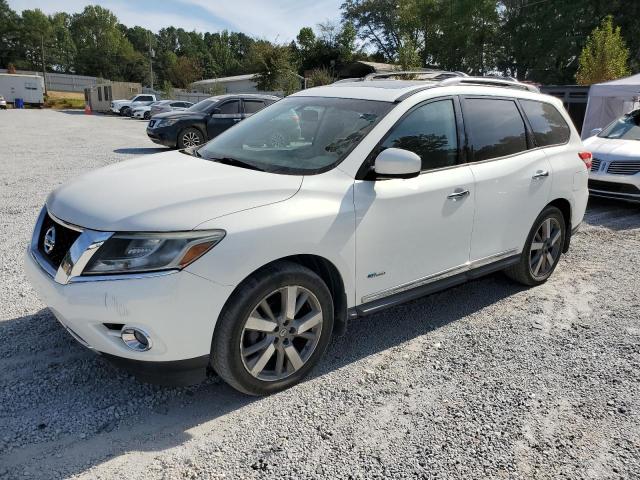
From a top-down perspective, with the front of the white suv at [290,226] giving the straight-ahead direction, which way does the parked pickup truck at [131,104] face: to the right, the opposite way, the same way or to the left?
the same way

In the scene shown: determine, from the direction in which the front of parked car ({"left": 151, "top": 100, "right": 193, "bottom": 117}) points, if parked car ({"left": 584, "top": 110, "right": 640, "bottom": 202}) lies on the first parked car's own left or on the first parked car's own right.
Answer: on the first parked car's own left

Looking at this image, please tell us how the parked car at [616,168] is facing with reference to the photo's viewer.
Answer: facing the viewer and to the left of the viewer

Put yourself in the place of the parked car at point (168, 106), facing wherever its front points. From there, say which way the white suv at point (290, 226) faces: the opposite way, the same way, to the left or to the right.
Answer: the same way

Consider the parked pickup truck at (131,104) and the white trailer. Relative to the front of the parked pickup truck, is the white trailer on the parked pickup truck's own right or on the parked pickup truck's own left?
on the parked pickup truck's own right

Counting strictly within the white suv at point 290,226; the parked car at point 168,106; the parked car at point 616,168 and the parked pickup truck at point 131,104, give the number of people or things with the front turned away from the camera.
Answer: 0

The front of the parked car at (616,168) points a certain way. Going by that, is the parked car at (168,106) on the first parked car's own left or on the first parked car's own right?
on the first parked car's own right

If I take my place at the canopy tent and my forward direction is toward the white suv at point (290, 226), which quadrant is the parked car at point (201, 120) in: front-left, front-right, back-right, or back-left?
front-right

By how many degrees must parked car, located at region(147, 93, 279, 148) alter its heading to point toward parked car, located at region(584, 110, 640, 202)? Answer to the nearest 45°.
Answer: approximately 90° to its left

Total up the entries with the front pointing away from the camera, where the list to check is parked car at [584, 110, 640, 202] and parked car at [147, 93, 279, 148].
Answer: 0

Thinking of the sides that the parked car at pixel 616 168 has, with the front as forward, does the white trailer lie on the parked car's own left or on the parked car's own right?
on the parked car's own right

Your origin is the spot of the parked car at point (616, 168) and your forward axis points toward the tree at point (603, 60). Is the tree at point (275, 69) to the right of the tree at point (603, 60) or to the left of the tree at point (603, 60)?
left

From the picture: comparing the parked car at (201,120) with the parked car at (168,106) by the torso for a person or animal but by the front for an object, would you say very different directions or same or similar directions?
same or similar directions

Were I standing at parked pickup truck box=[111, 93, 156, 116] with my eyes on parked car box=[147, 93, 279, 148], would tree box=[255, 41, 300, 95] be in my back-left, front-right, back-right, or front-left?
back-left

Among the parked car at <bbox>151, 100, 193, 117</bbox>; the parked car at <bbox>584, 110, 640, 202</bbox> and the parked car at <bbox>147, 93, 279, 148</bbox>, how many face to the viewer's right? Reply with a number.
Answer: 0

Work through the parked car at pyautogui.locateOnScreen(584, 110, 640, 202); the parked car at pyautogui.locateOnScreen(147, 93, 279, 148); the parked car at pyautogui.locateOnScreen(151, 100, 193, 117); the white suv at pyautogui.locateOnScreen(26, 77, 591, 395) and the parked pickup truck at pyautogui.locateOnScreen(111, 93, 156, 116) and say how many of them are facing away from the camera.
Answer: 0

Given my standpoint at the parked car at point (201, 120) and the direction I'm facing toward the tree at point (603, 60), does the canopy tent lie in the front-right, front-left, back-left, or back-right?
front-right

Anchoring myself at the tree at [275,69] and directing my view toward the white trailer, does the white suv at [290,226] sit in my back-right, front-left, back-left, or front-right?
back-left
